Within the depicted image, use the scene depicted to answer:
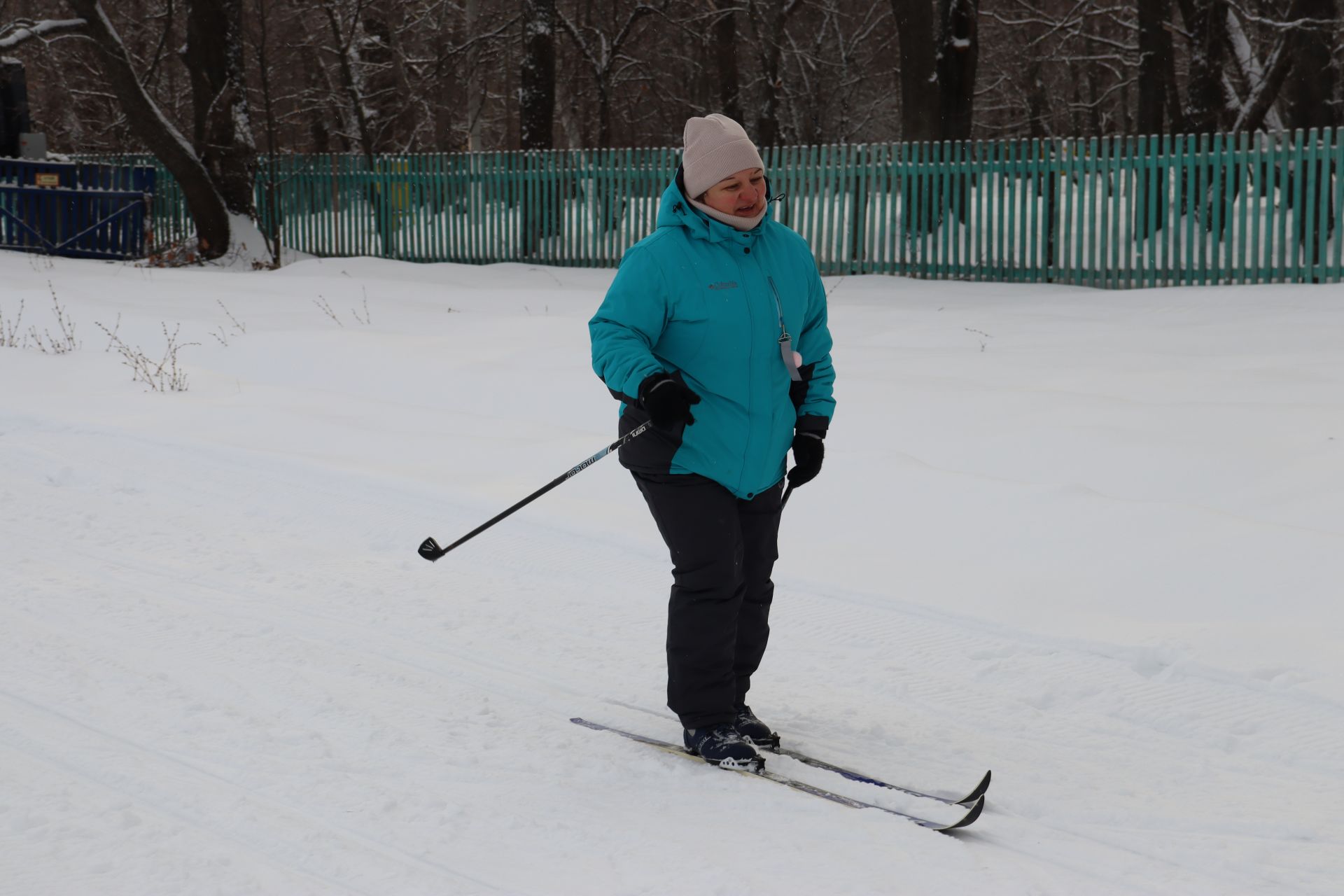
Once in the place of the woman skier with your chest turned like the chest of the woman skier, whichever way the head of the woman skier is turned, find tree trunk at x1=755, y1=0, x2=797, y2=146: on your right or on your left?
on your left

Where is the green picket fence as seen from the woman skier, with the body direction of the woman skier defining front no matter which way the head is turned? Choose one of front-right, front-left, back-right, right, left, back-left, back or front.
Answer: back-left

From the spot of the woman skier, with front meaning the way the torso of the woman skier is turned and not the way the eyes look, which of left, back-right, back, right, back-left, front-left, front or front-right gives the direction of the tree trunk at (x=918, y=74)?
back-left

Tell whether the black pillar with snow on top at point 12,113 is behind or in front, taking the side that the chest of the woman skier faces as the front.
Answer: behind

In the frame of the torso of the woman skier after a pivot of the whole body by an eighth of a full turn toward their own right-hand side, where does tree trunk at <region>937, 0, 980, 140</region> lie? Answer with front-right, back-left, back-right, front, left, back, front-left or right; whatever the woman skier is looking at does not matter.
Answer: back

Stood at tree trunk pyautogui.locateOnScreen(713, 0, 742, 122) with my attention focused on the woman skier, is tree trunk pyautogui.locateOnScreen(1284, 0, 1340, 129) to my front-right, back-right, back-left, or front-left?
front-left

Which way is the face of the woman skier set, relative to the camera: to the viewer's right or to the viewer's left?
to the viewer's right

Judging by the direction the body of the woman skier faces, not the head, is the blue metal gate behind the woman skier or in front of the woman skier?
behind

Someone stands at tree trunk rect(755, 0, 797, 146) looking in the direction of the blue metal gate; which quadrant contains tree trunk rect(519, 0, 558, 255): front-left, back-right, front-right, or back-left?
front-left

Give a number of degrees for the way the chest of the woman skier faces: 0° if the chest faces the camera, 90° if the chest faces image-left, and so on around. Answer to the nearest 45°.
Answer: approximately 315°

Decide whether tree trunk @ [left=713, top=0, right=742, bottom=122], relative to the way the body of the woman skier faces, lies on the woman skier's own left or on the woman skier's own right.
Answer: on the woman skier's own left

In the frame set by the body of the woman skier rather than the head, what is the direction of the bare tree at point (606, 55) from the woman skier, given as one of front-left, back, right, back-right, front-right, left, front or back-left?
back-left
